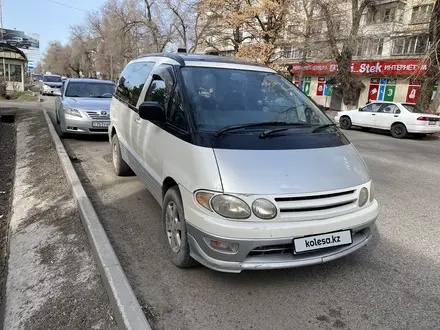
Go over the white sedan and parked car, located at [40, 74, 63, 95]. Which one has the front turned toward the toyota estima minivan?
the parked car

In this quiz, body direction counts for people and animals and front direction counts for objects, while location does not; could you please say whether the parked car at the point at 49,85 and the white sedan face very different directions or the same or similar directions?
very different directions

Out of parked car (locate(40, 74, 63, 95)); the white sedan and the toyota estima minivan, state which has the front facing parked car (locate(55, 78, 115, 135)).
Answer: parked car (locate(40, 74, 63, 95))

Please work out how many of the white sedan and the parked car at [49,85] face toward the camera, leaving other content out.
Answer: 1

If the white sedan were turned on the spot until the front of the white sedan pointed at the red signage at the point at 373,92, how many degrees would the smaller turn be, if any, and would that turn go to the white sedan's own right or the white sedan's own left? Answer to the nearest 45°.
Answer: approximately 45° to the white sedan's own right

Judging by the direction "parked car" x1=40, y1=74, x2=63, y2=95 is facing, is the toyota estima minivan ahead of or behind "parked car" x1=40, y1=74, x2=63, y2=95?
ahead

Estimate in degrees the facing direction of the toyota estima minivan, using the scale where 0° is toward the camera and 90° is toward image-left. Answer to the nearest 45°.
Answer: approximately 315°

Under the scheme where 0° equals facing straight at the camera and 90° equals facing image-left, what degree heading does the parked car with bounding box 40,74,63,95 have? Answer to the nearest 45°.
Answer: approximately 0°

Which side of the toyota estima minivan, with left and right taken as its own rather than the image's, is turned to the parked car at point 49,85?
back

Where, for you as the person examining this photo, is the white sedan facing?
facing away from the viewer and to the left of the viewer

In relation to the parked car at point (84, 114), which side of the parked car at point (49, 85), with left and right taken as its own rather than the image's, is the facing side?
front

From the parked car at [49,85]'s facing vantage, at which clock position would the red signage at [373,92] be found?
The red signage is roughly at 10 o'clock from the parked car.

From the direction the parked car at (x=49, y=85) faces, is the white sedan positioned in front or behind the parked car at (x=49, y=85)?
in front

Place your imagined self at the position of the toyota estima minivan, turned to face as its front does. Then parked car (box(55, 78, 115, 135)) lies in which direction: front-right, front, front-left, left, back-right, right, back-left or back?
back
